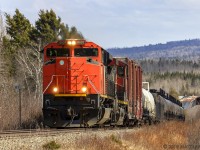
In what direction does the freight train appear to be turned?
toward the camera
